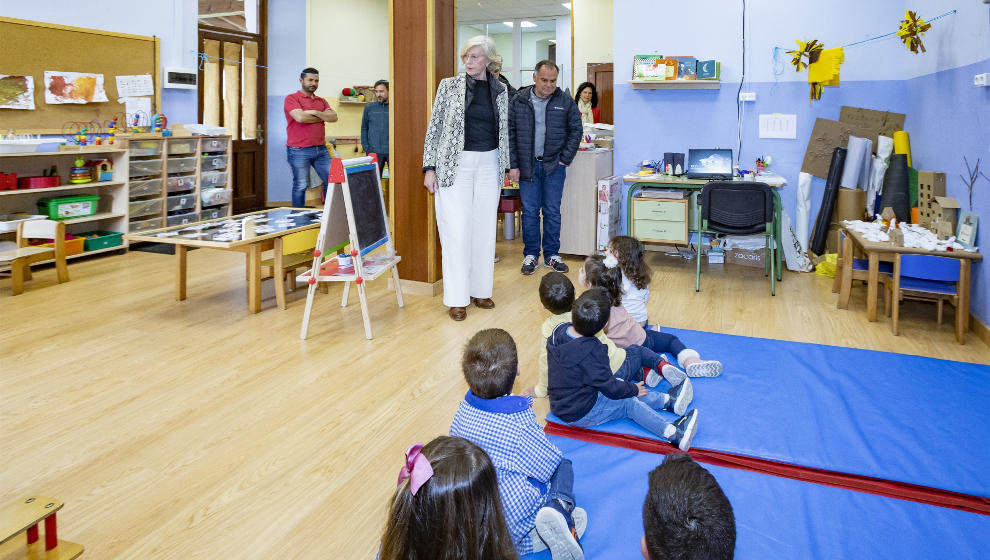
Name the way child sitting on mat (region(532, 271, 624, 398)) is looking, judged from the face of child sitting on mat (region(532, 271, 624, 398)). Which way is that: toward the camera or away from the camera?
away from the camera

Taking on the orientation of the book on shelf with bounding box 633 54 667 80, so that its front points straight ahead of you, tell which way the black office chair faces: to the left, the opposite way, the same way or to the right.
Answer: the opposite way

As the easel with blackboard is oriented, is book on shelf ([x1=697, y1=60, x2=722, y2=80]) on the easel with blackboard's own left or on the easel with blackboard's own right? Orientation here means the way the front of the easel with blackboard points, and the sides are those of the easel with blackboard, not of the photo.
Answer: on the easel with blackboard's own left

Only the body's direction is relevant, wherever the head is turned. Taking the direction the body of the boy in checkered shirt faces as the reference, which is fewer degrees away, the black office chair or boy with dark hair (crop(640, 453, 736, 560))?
the black office chair

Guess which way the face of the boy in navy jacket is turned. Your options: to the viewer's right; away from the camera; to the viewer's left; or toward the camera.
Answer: away from the camera

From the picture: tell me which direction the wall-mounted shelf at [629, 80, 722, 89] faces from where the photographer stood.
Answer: facing the viewer

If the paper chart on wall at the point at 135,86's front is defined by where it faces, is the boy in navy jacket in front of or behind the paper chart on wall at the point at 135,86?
in front

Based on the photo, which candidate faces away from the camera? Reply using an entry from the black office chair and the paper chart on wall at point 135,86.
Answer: the black office chair

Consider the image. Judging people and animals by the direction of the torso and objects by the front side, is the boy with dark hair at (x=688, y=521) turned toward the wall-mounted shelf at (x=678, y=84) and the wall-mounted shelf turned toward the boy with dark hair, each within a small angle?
yes

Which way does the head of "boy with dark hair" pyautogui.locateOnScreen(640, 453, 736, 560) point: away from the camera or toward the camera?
away from the camera

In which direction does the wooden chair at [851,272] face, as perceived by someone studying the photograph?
facing to the right of the viewer

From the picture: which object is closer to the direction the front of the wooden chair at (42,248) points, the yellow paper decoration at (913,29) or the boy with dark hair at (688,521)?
the boy with dark hair

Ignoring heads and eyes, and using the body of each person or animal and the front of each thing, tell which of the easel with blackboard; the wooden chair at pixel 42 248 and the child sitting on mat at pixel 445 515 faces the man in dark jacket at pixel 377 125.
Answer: the child sitting on mat

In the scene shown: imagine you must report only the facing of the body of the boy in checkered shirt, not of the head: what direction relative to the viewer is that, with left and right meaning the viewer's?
facing away from the viewer and to the right of the viewer

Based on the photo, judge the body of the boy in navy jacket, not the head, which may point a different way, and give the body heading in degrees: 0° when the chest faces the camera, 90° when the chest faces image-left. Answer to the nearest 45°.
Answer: approximately 270°
